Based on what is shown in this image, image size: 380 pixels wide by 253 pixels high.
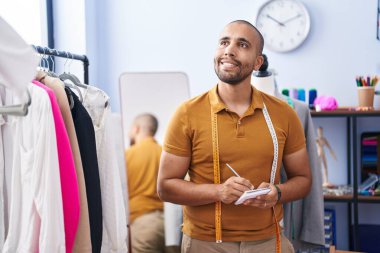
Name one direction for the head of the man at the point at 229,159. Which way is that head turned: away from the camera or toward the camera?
toward the camera

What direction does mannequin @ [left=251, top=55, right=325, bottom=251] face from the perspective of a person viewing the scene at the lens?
facing the viewer and to the left of the viewer

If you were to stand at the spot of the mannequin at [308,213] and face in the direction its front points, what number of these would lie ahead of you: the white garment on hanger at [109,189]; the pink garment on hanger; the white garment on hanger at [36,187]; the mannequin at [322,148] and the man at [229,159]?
4

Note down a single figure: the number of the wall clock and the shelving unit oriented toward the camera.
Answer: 2

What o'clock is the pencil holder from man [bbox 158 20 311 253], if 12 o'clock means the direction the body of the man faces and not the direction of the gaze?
The pencil holder is roughly at 7 o'clock from the man.

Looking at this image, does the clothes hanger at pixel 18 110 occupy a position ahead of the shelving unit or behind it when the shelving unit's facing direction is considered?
ahead

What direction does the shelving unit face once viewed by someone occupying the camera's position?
facing the viewer

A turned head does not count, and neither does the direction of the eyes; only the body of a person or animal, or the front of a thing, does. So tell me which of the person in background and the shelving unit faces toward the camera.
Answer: the shelving unit

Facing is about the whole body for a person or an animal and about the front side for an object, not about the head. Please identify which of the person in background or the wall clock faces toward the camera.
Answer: the wall clock

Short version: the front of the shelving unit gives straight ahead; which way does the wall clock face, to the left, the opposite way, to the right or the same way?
the same way

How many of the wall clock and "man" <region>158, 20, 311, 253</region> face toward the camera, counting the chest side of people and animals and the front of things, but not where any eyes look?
2

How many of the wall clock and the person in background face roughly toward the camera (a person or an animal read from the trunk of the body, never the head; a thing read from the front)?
1
